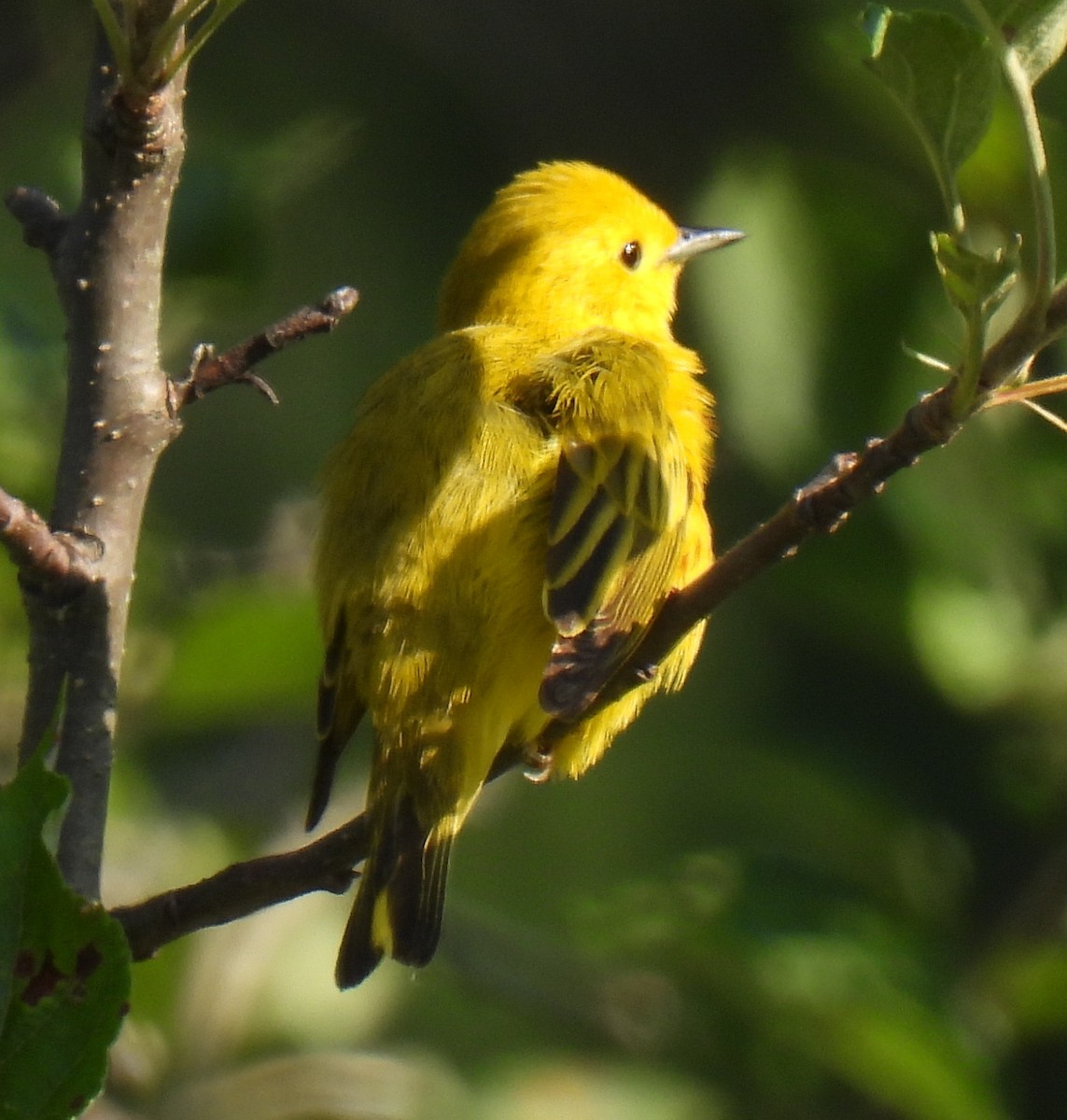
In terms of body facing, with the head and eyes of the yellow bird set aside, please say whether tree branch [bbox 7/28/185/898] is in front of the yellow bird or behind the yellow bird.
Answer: behind

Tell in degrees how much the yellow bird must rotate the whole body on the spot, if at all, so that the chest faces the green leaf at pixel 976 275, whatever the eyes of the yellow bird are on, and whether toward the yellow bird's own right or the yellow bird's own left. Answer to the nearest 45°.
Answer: approximately 90° to the yellow bird's own right

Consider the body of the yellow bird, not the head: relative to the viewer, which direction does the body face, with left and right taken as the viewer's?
facing away from the viewer and to the right of the viewer
